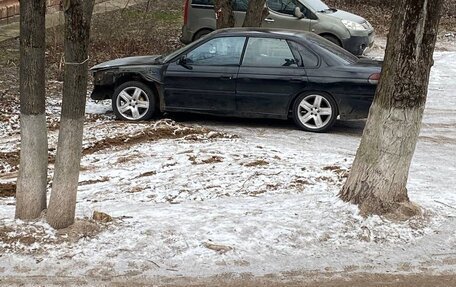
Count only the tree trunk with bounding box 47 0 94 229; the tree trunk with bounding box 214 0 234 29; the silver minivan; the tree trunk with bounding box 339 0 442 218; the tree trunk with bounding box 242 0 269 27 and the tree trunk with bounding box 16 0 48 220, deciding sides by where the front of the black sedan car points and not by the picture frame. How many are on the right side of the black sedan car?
3

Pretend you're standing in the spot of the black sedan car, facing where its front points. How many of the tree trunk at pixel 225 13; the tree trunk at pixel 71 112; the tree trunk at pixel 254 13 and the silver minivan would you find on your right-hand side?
3

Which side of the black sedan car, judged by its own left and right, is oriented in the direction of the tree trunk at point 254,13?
right

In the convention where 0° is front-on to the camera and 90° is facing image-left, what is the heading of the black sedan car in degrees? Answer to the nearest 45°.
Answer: approximately 90°

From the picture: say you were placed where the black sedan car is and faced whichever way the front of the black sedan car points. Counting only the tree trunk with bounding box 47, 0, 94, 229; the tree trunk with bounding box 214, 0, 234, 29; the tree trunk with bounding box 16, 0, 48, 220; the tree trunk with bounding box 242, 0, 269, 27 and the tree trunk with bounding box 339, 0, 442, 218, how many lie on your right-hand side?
2

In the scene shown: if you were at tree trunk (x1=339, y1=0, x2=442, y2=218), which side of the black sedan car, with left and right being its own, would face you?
left

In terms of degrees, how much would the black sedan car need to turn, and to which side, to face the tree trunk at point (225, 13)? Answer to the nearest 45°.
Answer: approximately 90° to its right

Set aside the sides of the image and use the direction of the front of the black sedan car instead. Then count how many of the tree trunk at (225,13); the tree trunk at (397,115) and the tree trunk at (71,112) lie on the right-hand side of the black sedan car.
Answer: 1

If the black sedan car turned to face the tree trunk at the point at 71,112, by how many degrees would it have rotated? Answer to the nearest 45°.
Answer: approximately 90° to its left

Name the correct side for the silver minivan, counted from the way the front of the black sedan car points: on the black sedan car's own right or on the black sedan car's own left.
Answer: on the black sedan car's own right

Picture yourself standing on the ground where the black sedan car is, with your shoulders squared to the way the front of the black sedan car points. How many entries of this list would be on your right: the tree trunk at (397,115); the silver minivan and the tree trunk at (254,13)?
2

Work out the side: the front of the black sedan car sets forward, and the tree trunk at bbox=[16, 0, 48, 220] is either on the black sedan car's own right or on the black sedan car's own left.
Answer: on the black sedan car's own left
